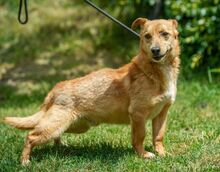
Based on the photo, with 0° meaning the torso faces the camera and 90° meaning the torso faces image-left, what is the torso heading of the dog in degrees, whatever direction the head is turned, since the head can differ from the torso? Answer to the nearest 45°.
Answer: approximately 270°
